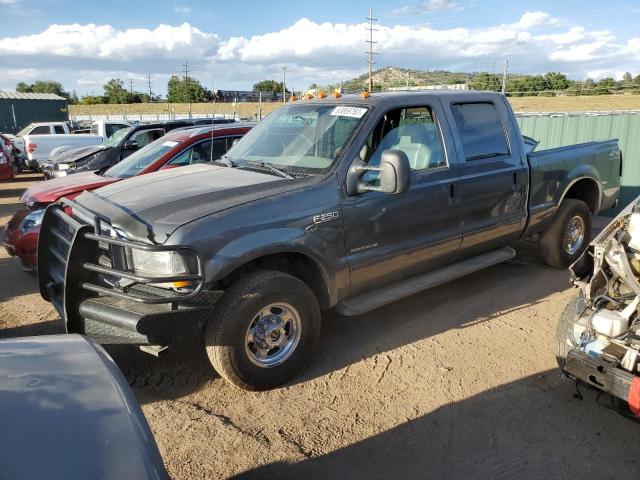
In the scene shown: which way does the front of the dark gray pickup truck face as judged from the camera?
facing the viewer and to the left of the viewer

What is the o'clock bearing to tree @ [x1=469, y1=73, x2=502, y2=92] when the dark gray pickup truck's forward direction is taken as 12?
The tree is roughly at 5 o'clock from the dark gray pickup truck.

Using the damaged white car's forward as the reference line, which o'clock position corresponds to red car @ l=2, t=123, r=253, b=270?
The red car is roughly at 2 o'clock from the damaged white car.

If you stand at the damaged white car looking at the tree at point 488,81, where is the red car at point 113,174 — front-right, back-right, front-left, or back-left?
front-left

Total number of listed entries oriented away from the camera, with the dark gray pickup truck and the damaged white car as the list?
0

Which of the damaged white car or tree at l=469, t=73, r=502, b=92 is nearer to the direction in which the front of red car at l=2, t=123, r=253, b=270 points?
the damaged white car

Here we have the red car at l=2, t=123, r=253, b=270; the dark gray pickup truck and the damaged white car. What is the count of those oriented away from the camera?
0

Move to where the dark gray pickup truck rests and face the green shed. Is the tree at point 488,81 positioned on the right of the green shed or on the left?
right

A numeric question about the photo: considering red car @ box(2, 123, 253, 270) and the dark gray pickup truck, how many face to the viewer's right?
0

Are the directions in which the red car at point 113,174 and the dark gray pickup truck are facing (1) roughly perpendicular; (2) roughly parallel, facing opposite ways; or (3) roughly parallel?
roughly parallel

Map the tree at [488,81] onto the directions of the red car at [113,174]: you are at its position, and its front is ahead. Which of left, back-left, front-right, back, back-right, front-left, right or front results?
back

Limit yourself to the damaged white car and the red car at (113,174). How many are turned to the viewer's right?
0

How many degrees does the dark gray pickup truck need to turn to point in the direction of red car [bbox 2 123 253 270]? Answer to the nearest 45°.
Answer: approximately 90° to its right

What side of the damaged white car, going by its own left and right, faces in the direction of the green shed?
right
